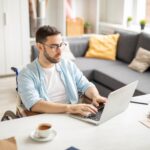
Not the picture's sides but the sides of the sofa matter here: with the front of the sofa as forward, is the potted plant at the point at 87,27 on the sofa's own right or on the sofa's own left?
on the sofa's own right

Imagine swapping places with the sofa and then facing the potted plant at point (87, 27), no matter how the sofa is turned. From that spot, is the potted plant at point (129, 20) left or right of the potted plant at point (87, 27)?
right

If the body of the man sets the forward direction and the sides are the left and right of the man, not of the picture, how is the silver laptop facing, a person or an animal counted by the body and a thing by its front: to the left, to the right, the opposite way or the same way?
the opposite way

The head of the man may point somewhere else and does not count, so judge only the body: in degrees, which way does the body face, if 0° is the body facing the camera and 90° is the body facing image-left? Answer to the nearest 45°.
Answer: approximately 315°

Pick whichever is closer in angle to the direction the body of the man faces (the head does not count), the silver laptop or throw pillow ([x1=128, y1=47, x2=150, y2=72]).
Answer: the silver laptop

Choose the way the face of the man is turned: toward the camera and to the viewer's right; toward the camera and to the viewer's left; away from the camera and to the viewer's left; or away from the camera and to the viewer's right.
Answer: toward the camera and to the viewer's right

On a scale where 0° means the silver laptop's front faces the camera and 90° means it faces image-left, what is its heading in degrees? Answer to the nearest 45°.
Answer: approximately 135°

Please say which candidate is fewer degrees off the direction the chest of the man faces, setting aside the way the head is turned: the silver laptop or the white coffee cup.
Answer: the silver laptop

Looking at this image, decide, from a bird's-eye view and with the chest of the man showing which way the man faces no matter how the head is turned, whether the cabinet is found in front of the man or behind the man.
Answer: behind

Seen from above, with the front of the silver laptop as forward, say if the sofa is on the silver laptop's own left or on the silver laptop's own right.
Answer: on the silver laptop's own right

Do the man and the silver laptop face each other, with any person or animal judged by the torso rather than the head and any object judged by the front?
yes

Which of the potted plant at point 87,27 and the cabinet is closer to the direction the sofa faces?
the cabinet

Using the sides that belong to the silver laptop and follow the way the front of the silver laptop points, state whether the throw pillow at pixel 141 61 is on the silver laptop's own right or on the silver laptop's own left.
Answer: on the silver laptop's own right

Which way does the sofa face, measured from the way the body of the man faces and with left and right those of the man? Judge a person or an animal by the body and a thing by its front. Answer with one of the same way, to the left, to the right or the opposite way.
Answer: to the right
